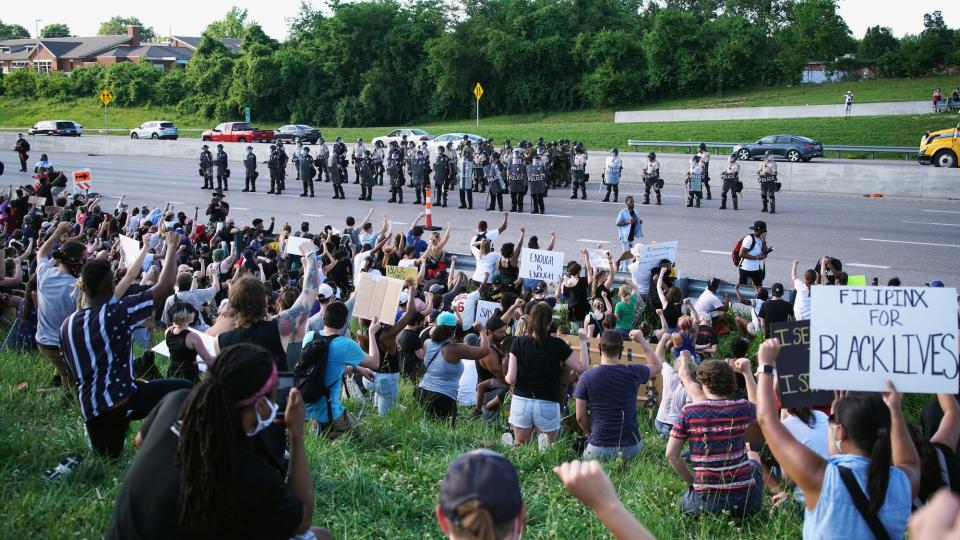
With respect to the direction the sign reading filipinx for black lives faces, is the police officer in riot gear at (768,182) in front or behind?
behind

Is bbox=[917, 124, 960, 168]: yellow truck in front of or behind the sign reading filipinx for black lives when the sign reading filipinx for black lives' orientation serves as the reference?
behind

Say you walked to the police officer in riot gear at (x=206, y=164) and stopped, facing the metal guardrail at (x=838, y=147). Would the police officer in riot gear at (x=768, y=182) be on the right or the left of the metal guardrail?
right

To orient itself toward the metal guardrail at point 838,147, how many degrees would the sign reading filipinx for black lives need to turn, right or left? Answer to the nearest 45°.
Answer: approximately 180°

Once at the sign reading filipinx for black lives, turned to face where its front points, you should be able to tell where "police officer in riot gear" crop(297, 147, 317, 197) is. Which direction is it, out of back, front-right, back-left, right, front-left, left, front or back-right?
back-right

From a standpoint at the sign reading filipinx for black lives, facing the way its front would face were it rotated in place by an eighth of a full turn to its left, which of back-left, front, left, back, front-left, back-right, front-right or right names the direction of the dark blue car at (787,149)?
back-left

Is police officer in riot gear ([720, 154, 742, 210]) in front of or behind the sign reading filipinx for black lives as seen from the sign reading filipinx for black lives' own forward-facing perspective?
behind

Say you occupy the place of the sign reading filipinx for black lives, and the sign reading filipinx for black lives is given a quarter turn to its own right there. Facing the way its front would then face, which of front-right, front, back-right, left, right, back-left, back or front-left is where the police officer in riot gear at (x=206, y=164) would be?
front-right

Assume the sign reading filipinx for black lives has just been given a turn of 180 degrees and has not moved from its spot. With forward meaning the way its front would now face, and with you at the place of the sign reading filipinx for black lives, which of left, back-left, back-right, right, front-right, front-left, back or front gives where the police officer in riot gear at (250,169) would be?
front-left

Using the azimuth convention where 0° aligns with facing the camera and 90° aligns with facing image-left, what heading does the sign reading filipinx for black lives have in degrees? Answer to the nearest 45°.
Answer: approximately 0°

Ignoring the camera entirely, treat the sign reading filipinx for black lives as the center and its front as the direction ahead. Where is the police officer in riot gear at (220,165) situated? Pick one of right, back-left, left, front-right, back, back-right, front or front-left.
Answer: back-right
